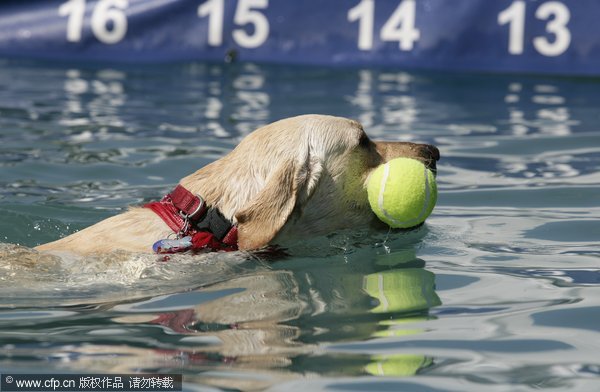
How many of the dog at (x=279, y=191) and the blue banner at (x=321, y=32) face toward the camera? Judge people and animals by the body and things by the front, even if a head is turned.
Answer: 1

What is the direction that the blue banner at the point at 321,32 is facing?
toward the camera

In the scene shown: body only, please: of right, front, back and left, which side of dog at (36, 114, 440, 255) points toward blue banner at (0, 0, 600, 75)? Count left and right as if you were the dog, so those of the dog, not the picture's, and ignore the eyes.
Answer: left

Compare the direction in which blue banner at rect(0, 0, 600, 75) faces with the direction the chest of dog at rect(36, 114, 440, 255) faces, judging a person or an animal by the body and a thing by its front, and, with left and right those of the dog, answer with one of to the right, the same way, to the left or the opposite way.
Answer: to the right

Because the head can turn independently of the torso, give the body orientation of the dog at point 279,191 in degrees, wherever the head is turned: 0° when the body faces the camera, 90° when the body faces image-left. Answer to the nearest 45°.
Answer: approximately 270°

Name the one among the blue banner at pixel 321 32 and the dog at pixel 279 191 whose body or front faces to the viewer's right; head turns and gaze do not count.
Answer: the dog

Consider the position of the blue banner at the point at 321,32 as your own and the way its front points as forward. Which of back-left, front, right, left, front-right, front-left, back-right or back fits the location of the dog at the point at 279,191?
front
